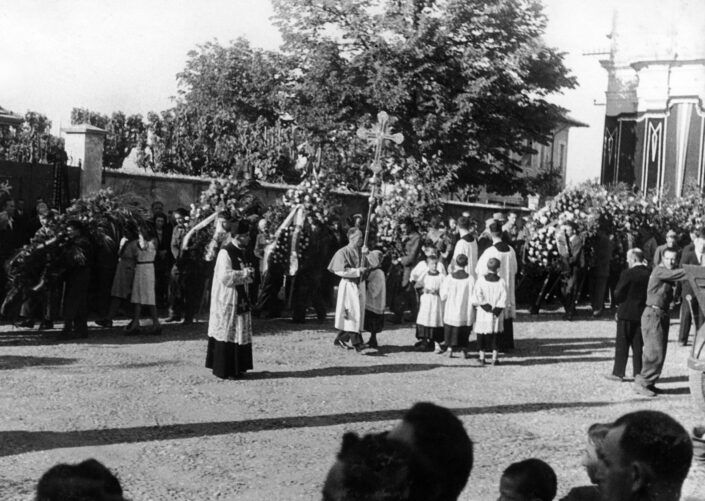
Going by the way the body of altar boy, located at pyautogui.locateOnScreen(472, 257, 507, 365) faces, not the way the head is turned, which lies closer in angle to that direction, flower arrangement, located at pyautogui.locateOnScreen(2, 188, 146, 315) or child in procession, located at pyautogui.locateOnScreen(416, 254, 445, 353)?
the child in procession

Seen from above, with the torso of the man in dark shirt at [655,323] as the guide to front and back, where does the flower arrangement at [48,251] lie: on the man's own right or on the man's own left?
on the man's own right

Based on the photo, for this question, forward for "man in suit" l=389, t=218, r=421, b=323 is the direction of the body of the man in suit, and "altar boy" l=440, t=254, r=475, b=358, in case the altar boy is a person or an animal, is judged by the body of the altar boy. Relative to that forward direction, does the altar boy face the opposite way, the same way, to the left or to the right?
to the right

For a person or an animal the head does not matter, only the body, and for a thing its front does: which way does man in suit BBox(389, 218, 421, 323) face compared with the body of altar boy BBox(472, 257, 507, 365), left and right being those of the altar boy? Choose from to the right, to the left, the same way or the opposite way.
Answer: to the left

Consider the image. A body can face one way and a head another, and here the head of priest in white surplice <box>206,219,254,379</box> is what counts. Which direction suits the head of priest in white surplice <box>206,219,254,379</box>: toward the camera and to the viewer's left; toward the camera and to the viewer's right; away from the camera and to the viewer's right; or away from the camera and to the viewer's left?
toward the camera and to the viewer's right

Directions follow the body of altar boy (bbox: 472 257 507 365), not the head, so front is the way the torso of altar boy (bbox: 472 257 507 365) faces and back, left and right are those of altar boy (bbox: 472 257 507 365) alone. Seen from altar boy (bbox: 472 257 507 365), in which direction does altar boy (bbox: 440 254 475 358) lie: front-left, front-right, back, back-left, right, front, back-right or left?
front-left
